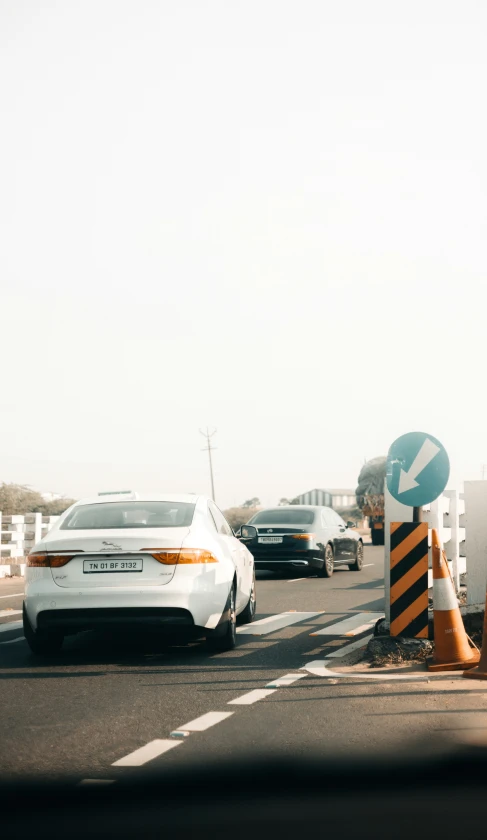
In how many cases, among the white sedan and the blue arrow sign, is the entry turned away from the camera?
1

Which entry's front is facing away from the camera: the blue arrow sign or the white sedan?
the white sedan

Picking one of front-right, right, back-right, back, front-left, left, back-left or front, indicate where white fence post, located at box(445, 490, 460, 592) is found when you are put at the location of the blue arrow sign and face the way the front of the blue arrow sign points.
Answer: back

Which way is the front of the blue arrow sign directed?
toward the camera

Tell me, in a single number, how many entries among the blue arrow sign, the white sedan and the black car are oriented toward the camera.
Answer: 1

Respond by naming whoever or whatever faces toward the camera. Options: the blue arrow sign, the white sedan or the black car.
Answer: the blue arrow sign

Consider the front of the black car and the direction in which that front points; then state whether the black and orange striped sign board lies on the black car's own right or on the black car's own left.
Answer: on the black car's own right

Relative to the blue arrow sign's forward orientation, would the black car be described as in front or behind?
behind

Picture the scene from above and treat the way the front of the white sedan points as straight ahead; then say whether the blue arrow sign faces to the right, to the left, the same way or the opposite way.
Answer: the opposite way

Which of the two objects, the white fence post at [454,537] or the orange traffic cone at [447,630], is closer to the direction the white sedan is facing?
the white fence post

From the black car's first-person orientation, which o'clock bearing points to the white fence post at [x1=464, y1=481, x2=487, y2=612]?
The white fence post is roughly at 4 o'clock from the black car.

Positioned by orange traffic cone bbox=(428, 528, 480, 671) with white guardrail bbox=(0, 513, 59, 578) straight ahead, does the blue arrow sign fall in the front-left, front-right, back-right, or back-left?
front-right

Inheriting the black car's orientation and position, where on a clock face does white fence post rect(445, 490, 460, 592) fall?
The white fence post is roughly at 4 o'clock from the black car.

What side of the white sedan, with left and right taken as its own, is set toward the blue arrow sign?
right

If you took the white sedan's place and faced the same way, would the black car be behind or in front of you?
in front

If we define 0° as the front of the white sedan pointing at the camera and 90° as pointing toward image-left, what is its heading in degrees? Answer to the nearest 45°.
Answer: approximately 180°

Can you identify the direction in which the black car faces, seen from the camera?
facing away from the viewer and to the right of the viewer

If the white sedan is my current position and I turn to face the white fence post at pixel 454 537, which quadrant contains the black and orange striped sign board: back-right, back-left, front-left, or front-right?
front-right
